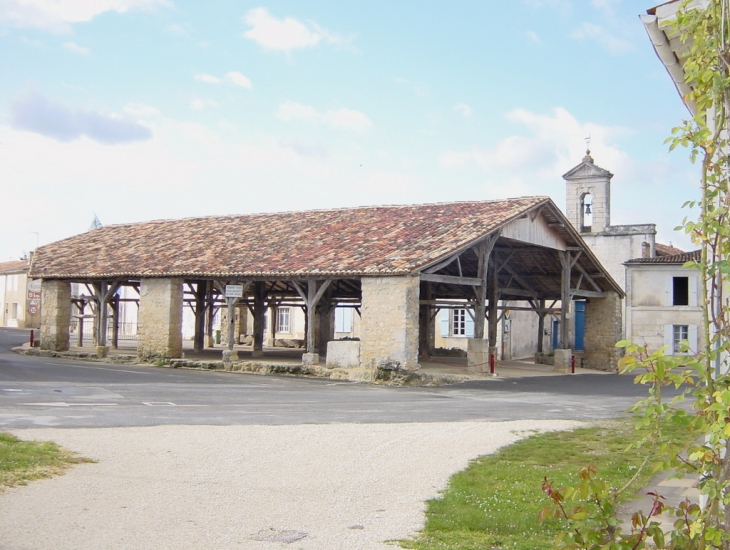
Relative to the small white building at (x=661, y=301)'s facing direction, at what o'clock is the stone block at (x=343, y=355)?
The stone block is roughly at 1 o'clock from the small white building.

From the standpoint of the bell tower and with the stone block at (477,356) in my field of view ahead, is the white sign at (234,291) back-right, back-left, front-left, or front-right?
front-right

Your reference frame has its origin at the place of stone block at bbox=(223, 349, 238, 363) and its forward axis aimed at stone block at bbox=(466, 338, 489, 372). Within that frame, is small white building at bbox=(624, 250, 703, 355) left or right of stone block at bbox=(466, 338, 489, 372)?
left

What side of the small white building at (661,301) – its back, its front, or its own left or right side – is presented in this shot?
front

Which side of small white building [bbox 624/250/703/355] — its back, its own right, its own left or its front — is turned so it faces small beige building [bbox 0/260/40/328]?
right

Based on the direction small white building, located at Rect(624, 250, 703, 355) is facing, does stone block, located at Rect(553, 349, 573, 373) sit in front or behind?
in front

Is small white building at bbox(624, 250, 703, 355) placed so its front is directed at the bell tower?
no

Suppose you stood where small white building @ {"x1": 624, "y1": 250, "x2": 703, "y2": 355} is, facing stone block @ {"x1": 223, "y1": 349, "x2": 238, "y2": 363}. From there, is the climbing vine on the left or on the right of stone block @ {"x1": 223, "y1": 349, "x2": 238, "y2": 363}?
left

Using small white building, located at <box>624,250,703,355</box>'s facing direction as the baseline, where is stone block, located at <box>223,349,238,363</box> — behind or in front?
in front

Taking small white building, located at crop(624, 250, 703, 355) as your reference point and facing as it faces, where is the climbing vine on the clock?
The climbing vine is roughly at 12 o'clock from the small white building.

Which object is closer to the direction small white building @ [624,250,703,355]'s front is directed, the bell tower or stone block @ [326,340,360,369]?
the stone block
